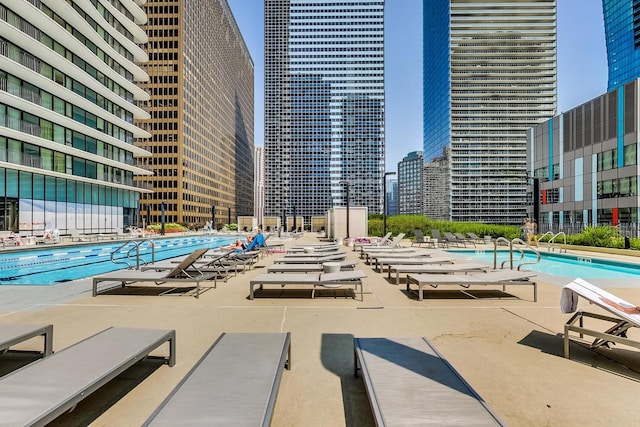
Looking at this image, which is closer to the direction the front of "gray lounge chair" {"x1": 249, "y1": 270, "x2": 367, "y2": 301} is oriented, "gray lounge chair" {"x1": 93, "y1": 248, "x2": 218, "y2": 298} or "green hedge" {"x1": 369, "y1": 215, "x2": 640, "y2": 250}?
the gray lounge chair

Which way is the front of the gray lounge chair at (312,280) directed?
to the viewer's left

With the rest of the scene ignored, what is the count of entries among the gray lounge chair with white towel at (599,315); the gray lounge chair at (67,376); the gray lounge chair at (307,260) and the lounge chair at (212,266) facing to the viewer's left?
2

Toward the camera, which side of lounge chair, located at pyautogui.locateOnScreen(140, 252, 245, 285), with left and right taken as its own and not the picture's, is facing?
left

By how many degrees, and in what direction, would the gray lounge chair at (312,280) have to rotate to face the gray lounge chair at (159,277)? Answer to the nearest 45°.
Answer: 0° — it already faces it

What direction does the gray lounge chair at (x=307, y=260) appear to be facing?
to the viewer's left

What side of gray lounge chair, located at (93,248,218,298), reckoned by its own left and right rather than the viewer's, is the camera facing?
left

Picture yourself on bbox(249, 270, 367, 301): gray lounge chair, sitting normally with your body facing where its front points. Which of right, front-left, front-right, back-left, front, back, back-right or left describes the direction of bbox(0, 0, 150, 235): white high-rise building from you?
front-right

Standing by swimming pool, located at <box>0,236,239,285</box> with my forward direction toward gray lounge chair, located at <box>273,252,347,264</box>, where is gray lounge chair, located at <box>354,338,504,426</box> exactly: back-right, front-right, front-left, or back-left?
front-right

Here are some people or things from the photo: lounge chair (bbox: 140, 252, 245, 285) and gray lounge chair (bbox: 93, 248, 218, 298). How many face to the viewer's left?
2

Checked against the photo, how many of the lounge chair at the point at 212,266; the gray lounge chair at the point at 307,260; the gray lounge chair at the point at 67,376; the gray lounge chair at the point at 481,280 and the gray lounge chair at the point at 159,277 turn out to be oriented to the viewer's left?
4

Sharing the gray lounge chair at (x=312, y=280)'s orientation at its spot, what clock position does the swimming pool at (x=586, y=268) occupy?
The swimming pool is roughly at 5 o'clock from the gray lounge chair.

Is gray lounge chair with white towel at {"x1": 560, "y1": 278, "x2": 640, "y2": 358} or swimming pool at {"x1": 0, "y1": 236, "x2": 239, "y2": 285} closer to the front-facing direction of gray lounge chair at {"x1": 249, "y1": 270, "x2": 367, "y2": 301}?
the swimming pool

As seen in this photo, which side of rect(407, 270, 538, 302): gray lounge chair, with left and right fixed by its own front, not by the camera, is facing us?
left
